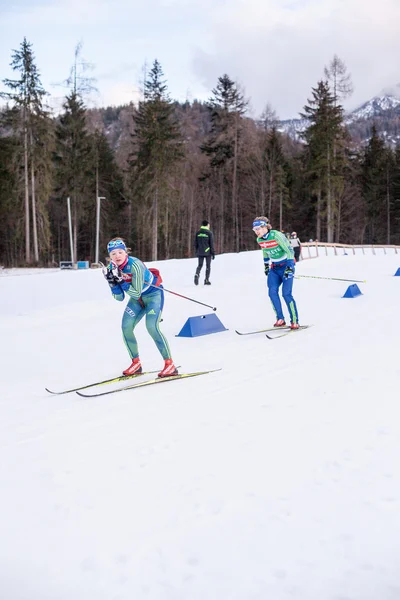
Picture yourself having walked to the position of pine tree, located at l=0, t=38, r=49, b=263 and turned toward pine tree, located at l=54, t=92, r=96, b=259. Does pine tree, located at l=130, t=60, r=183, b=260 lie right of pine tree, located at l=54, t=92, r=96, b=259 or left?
right

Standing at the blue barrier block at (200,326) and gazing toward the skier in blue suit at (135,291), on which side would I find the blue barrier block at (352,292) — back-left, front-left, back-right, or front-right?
back-left

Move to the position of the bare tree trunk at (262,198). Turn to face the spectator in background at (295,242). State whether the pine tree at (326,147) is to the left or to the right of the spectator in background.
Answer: left

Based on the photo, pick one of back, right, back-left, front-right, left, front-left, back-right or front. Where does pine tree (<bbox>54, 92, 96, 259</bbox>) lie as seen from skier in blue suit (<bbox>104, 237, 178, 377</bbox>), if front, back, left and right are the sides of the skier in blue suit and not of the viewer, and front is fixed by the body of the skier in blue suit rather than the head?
back-right

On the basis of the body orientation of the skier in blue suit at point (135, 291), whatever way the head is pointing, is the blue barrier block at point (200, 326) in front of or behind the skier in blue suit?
behind

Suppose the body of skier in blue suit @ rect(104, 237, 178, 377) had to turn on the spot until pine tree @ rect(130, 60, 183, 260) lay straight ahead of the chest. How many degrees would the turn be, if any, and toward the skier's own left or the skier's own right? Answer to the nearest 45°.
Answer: approximately 135° to the skier's own right

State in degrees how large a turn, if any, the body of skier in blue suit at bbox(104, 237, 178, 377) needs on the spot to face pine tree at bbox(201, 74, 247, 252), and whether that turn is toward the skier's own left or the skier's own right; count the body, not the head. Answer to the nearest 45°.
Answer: approximately 135° to the skier's own right

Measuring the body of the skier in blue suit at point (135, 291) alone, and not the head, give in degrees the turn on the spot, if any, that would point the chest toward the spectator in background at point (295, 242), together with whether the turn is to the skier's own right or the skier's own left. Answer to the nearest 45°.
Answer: approximately 135° to the skier's own right

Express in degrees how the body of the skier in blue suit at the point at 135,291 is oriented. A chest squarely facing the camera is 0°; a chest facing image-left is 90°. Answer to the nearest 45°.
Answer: approximately 45°
